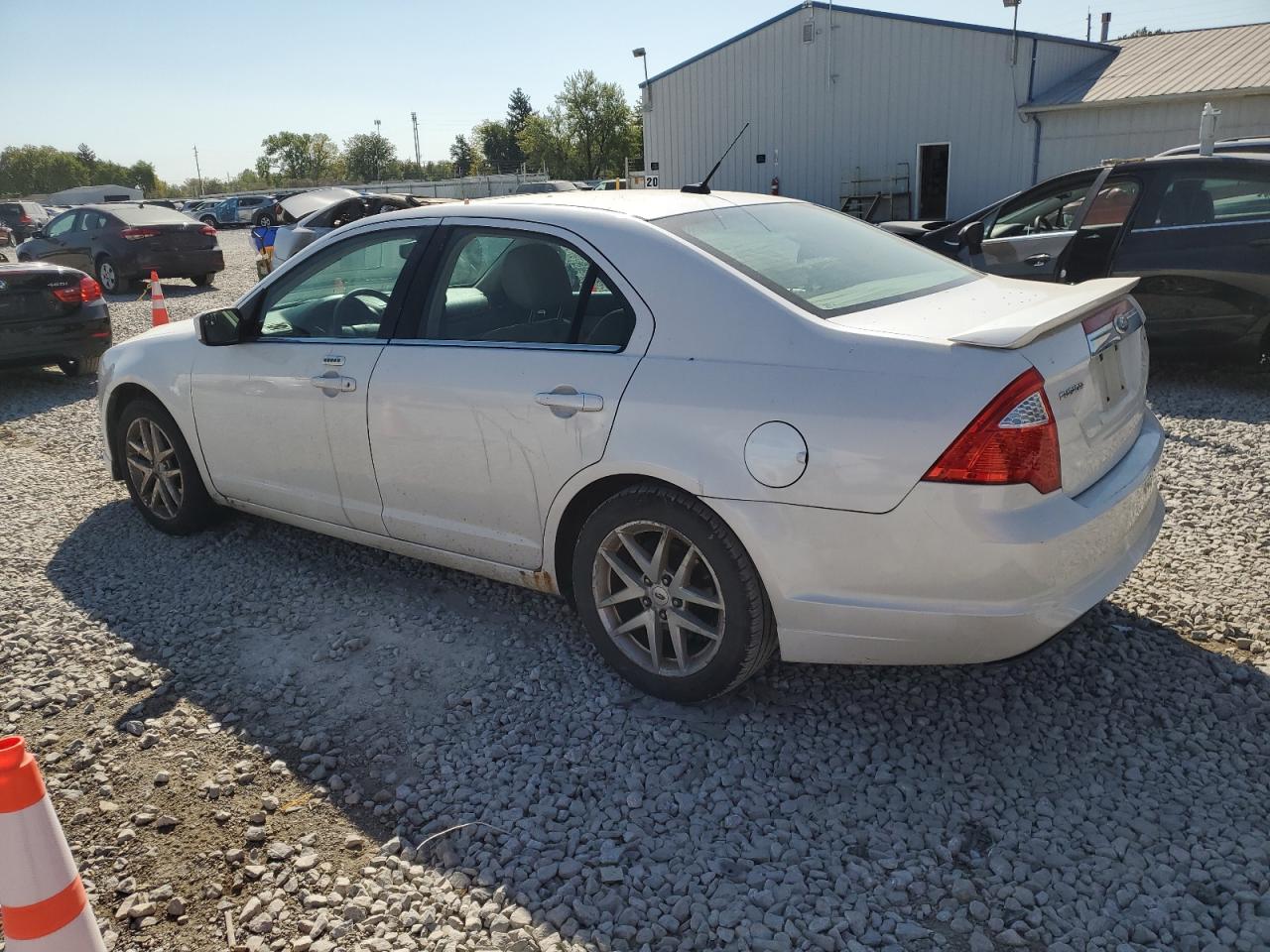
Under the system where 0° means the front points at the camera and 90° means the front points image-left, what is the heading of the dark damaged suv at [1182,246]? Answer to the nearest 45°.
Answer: approximately 90°

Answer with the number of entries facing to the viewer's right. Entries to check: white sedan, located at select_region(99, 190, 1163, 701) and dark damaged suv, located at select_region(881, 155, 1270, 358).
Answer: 0

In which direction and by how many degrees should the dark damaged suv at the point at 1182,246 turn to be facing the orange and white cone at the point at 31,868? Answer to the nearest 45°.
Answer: approximately 90° to its left

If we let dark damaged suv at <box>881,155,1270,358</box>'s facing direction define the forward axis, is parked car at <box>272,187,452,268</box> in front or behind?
in front

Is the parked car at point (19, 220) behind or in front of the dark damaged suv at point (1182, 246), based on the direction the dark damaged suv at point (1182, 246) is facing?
in front

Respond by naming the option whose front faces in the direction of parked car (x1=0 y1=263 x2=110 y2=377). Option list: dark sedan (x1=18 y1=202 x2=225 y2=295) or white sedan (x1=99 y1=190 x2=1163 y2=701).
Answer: the white sedan

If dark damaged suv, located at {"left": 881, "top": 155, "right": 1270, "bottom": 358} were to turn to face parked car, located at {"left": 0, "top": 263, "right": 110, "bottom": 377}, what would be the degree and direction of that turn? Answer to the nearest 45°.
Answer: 0° — it already faces it

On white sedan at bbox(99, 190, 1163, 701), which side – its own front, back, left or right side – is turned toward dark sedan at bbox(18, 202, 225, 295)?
front

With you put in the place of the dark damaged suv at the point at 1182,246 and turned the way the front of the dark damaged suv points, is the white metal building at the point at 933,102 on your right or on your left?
on your right

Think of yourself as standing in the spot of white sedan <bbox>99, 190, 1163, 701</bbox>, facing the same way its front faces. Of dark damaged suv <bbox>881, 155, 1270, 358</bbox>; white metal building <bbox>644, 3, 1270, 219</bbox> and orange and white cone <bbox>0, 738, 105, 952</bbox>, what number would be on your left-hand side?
1

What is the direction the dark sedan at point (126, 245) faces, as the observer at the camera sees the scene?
facing away from the viewer and to the left of the viewer

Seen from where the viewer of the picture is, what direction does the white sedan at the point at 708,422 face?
facing away from the viewer and to the left of the viewer

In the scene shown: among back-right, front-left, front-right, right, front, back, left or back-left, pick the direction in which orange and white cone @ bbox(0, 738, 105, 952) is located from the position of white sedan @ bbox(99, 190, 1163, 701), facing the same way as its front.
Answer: left
